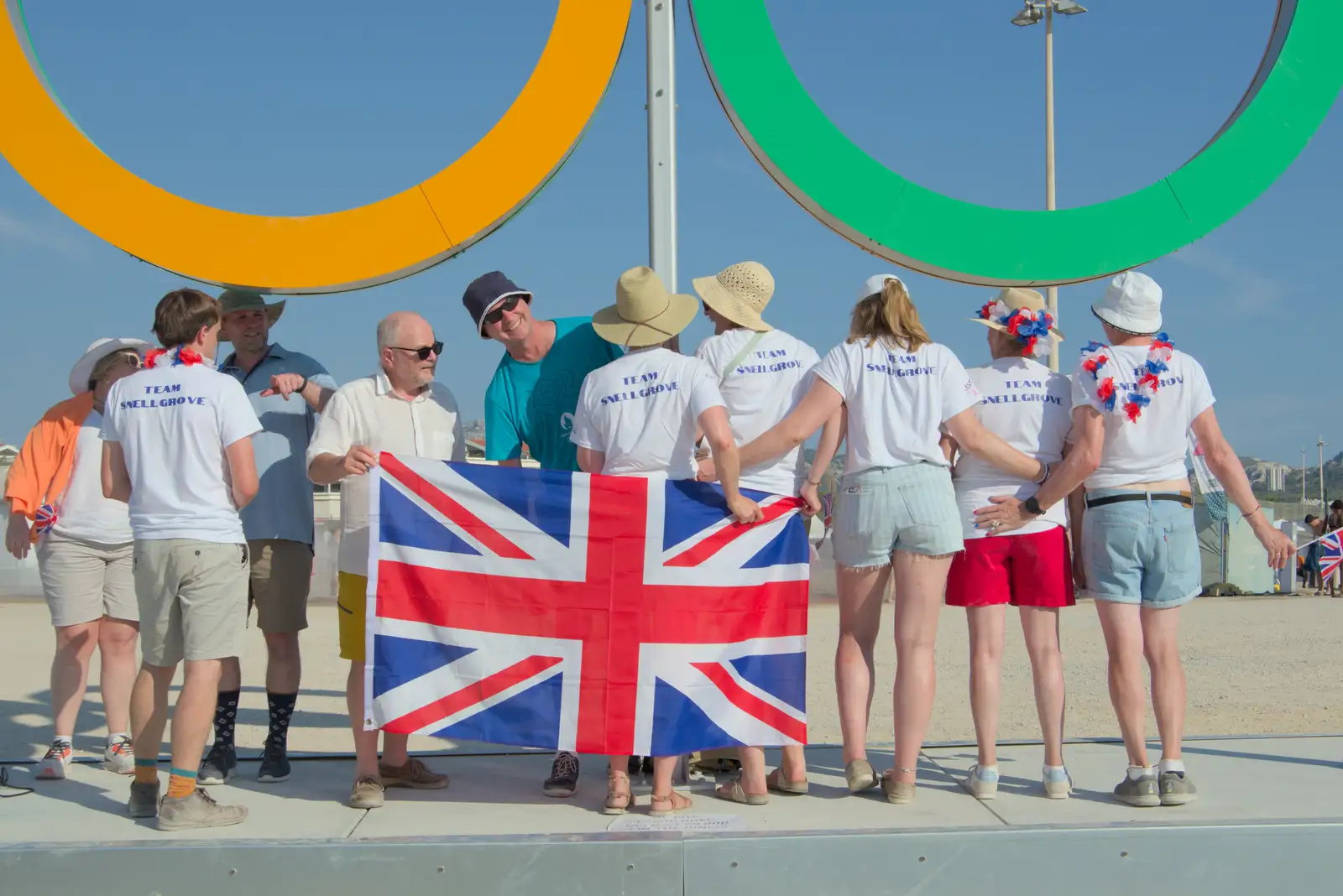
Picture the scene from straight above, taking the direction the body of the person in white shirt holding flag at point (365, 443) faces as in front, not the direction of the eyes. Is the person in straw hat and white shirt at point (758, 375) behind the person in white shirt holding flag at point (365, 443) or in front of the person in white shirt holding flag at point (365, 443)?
in front

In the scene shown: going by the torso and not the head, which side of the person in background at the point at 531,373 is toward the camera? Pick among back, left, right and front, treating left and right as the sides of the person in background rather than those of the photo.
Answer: front

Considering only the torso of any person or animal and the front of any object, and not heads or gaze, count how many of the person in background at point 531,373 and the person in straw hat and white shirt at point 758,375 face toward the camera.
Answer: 1

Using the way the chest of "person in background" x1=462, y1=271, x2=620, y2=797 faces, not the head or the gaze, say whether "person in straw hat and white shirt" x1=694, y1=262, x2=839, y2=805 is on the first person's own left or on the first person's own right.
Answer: on the first person's own left

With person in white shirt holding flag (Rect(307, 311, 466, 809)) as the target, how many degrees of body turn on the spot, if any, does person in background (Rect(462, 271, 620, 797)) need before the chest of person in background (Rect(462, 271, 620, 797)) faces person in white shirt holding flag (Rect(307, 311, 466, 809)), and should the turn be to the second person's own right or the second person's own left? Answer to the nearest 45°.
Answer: approximately 45° to the second person's own right

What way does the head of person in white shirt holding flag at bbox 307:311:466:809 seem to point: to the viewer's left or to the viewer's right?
to the viewer's right

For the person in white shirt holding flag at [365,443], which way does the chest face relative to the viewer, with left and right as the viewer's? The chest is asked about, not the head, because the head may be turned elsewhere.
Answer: facing the viewer and to the right of the viewer

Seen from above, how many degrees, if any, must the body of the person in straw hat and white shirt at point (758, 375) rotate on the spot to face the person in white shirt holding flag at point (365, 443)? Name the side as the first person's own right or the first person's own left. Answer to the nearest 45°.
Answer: approximately 45° to the first person's own left

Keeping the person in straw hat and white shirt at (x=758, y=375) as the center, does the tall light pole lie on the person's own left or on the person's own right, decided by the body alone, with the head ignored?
on the person's own right

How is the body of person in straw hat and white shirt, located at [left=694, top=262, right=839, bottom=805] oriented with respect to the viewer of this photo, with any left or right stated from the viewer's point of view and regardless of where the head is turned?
facing away from the viewer and to the left of the viewer
